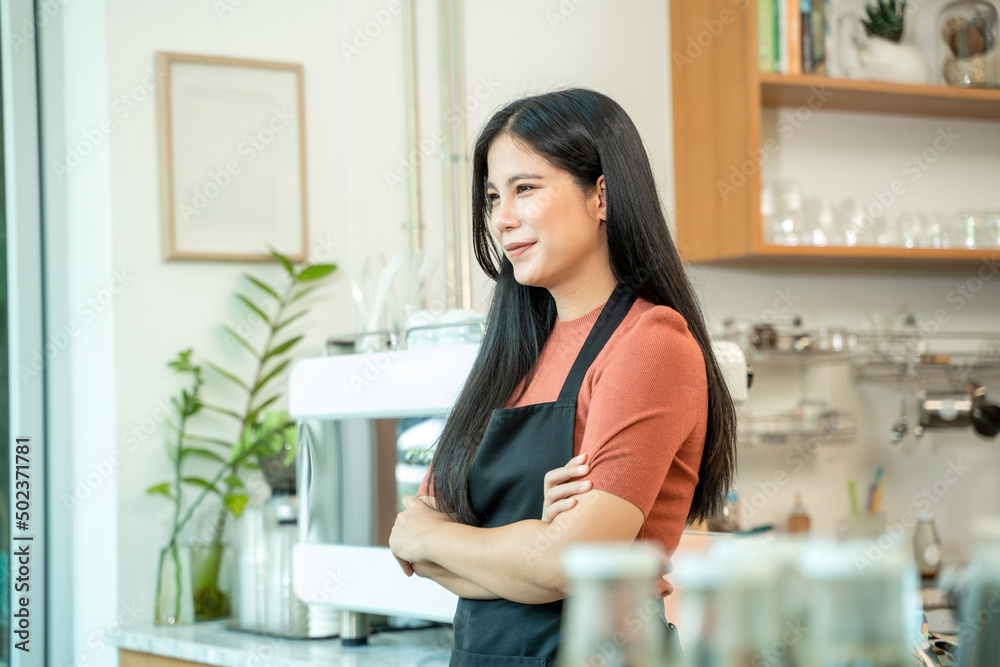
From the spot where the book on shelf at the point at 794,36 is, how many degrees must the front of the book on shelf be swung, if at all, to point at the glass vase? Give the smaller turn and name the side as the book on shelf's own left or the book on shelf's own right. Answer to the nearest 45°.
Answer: approximately 45° to the book on shelf's own right

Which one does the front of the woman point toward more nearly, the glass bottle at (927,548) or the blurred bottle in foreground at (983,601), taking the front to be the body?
the blurred bottle in foreground

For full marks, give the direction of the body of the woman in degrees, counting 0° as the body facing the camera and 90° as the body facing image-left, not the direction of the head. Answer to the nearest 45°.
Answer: approximately 45°

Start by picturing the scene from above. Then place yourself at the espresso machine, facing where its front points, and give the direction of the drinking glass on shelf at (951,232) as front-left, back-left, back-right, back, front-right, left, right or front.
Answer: front-left

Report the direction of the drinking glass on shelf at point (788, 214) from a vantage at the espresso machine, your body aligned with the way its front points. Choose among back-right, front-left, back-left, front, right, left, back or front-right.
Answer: front-left

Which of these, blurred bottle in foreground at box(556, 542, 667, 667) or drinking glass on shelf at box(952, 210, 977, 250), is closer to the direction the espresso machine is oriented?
the blurred bottle in foreground

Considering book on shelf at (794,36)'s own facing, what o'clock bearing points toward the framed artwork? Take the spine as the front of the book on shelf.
The framed artwork is roughly at 2 o'clock from the book on shelf.

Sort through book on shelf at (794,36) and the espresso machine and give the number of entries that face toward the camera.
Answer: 1

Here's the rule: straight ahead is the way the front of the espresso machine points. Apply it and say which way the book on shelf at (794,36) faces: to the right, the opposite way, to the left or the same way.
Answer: to the right

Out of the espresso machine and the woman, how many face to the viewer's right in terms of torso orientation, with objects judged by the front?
0

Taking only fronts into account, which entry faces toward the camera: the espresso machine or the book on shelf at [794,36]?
the book on shelf
